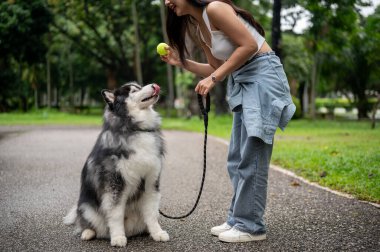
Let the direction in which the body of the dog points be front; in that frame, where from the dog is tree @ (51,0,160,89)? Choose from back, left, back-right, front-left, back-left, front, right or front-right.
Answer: back-left

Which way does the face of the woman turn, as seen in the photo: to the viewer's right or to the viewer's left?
to the viewer's left

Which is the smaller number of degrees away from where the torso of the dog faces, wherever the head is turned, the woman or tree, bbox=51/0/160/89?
the woman

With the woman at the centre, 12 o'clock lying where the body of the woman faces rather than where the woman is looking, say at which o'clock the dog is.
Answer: The dog is roughly at 12 o'clock from the woman.

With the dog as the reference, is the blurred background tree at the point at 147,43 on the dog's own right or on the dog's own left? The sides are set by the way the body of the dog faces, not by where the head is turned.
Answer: on the dog's own left

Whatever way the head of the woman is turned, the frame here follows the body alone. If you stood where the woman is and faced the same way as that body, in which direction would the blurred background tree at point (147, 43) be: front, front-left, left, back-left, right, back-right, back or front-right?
right

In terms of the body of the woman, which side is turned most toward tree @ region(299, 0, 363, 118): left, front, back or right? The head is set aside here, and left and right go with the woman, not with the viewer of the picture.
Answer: right

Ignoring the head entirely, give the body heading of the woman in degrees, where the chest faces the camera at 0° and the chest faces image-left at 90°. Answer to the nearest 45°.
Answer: approximately 90°

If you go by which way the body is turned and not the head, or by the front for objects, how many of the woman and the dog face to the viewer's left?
1

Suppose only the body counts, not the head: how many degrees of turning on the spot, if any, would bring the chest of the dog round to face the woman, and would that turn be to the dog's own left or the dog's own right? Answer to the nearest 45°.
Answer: approximately 45° to the dog's own left
